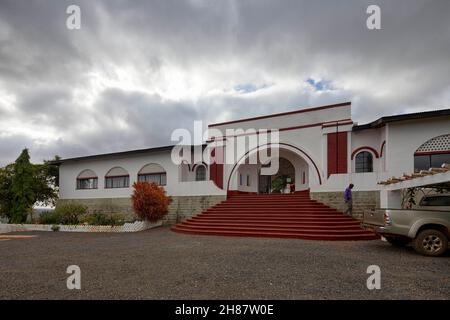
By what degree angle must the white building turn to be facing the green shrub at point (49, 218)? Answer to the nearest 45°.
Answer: approximately 45° to its right

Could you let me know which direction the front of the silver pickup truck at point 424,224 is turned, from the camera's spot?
facing away from the viewer and to the right of the viewer

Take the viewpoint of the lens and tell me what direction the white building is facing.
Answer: facing the viewer and to the left of the viewer

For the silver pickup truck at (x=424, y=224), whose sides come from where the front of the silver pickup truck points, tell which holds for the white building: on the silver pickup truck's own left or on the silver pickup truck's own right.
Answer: on the silver pickup truck's own left

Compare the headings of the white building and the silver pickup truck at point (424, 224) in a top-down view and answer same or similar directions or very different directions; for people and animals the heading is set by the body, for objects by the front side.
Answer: very different directions
